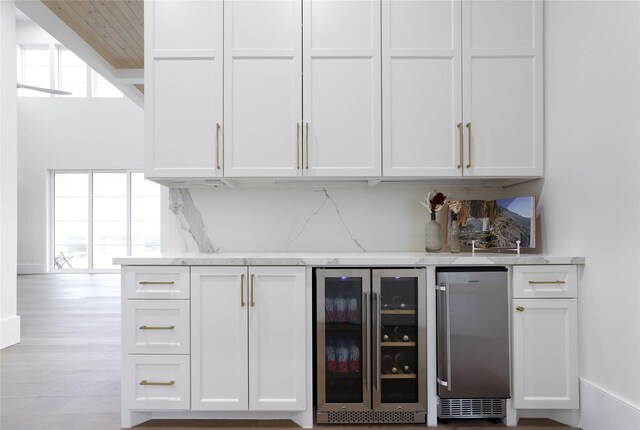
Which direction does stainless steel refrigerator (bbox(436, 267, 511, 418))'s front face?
toward the camera

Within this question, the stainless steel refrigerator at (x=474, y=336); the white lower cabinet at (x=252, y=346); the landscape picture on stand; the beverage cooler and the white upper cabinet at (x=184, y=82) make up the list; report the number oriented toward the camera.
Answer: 5

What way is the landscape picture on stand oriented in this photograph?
toward the camera

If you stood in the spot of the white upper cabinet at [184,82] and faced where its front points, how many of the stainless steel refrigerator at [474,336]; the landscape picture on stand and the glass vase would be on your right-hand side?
0

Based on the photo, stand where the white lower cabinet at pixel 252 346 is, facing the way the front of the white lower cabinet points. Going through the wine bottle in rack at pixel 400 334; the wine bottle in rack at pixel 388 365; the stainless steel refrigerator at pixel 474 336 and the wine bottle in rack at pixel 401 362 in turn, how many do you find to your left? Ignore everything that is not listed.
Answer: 4

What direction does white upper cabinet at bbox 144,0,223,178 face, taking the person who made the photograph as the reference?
facing the viewer

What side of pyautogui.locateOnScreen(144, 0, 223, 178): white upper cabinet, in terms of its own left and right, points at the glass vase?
left

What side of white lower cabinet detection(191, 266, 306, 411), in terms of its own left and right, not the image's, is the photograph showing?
front

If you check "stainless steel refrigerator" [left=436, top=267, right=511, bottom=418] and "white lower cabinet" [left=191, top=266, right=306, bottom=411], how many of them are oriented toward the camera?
2

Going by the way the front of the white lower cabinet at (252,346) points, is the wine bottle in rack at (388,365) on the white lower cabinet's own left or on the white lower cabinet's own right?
on the white lower cabinet's own left

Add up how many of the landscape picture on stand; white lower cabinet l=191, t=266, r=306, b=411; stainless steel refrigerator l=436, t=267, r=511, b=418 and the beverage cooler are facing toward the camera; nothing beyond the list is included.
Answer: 4

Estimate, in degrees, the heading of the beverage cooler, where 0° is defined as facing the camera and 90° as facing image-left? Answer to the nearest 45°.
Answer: approximately 0°

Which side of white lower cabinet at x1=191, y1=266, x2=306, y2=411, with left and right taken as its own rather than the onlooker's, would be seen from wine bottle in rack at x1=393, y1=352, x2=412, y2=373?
left

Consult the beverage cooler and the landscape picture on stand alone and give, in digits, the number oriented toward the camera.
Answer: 2
